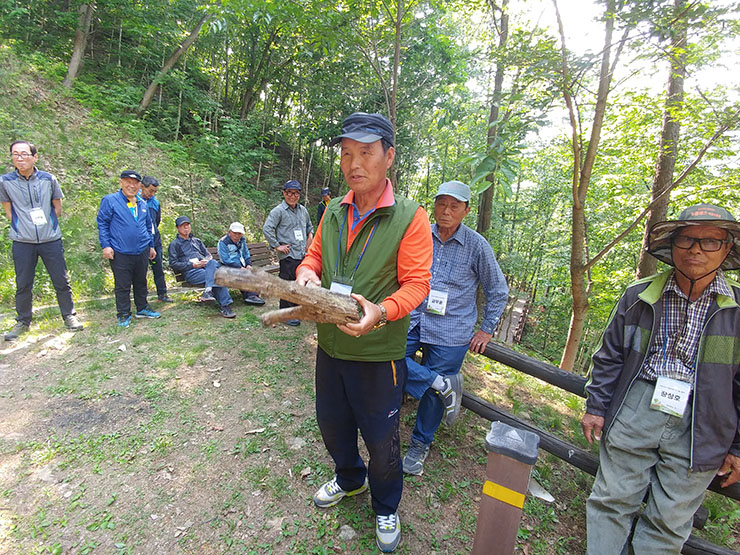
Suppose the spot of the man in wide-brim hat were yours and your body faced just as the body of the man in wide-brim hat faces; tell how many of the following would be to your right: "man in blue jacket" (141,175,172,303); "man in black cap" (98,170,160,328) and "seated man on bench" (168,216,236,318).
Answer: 3

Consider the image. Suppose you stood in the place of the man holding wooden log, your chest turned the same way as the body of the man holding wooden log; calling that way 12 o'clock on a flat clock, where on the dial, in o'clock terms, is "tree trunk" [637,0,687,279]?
The tree trunk is roughly at 6 o'clock from the man holding wooden log.

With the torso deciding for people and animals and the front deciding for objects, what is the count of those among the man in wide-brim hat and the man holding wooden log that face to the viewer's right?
0

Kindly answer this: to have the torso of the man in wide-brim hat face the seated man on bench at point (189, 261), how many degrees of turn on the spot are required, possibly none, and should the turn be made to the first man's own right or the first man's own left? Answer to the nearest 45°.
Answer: approximately 90° to the first man's own right

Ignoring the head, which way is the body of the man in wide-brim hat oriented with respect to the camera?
toward the camera

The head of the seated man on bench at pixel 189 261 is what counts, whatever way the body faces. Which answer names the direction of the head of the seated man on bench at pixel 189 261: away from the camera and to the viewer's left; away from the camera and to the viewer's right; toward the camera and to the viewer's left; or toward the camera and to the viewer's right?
toward the camera and to the viewer's right

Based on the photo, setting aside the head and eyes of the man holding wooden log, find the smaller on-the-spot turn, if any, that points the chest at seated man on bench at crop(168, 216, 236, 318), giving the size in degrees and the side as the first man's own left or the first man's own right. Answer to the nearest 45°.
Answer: approximately 90° to the first man's own right

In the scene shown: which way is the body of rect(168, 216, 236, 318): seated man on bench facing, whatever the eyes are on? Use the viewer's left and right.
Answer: facing the viewer and to the right of the viewer

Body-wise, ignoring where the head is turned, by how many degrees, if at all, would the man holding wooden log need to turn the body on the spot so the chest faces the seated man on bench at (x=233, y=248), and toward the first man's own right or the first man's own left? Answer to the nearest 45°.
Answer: approximately 90° to the first man's own right
